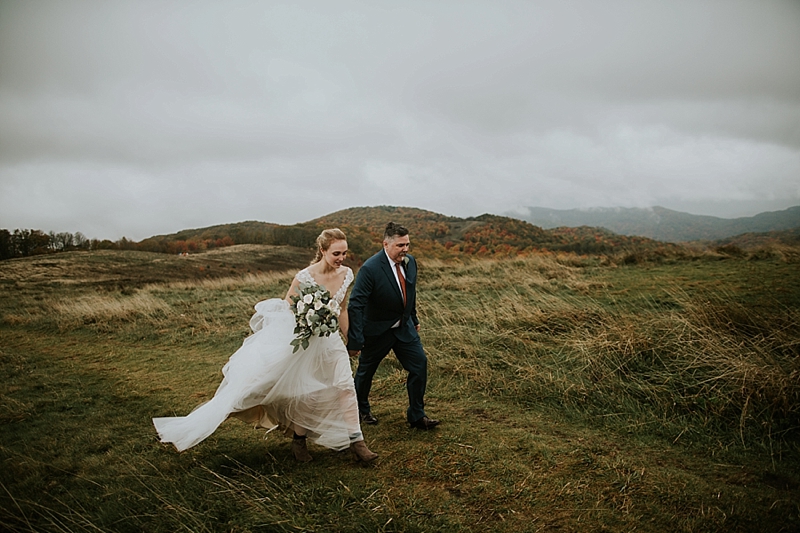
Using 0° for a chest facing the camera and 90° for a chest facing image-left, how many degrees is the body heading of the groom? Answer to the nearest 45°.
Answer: approximately 315°

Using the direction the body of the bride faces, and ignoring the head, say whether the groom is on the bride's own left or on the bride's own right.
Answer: on the bride's own left

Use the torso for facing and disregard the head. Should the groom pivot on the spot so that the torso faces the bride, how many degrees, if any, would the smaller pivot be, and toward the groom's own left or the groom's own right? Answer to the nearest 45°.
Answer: approximately 90° to the groom's own right

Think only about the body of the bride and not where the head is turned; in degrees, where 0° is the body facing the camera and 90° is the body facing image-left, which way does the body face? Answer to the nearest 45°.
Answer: approximately 315°
